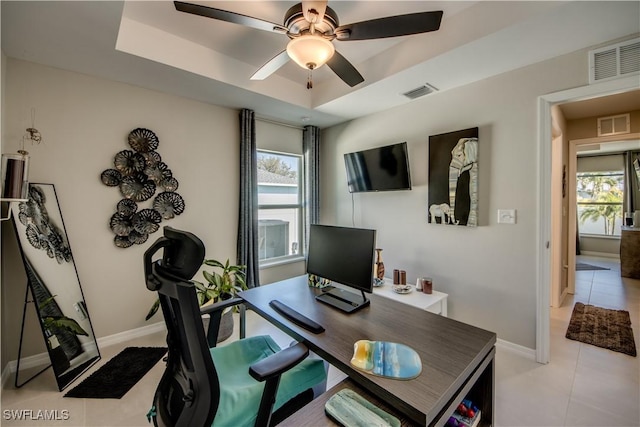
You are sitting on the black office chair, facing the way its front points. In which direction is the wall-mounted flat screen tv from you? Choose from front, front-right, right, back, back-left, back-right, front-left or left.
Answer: front

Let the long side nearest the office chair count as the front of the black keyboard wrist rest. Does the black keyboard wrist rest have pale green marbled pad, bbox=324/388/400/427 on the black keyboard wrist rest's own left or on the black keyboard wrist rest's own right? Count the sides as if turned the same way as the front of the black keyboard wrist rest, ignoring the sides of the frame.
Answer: on the black keyboard wrist rest's own left

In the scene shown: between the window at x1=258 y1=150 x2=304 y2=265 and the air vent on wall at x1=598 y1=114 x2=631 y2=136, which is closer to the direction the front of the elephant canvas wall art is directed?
the window

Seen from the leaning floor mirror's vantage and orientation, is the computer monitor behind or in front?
in front

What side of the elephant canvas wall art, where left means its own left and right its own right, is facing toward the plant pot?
front

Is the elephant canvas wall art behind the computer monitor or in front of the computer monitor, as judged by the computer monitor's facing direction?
behind

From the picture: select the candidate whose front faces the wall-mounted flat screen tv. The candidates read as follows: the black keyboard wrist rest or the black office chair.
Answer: the black office chair

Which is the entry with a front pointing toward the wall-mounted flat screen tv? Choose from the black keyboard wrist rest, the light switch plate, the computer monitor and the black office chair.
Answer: the black office chair

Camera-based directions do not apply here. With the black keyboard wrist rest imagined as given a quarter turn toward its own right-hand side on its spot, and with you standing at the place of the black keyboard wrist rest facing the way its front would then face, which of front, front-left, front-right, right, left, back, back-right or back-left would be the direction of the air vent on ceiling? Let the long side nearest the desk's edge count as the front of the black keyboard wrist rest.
right

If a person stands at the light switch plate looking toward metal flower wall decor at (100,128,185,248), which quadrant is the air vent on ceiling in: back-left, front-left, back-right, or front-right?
front-right

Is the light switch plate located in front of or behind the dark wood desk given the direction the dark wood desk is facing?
behind

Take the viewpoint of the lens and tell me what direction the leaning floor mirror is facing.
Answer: facing the viewer and to the right of the viewer

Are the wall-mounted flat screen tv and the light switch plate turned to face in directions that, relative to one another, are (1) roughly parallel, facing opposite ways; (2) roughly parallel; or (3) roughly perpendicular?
roughly parallel

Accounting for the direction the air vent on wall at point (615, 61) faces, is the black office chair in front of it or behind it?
in front

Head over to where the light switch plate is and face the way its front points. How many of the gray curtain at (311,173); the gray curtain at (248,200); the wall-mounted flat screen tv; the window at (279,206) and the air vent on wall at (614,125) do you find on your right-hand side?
4

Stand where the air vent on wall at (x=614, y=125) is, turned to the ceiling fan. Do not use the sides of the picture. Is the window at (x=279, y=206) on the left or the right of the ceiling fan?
right

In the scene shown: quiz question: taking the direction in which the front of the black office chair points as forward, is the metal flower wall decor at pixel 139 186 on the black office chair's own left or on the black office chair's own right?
on the black office chair's own left
